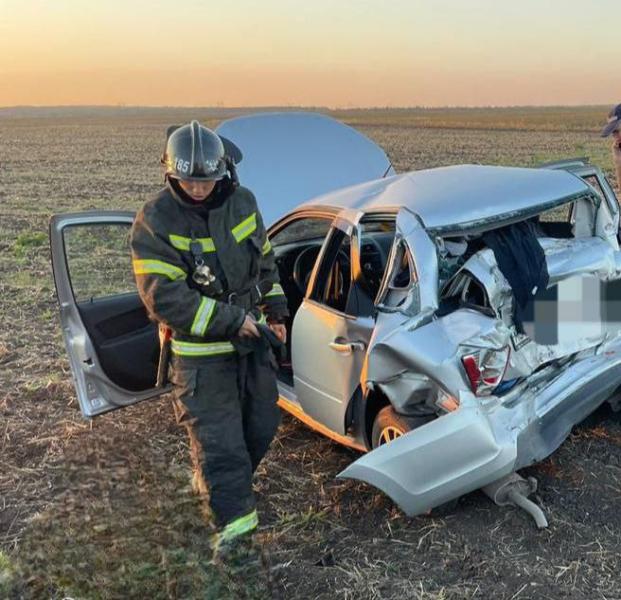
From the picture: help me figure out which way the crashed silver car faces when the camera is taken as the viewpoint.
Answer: facing away from the viewer and to the left of the viewer

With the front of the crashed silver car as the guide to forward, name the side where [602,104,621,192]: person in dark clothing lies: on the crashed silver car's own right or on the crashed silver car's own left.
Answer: on the crashed silver car's own right

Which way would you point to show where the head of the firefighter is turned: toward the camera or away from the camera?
toward the camera
